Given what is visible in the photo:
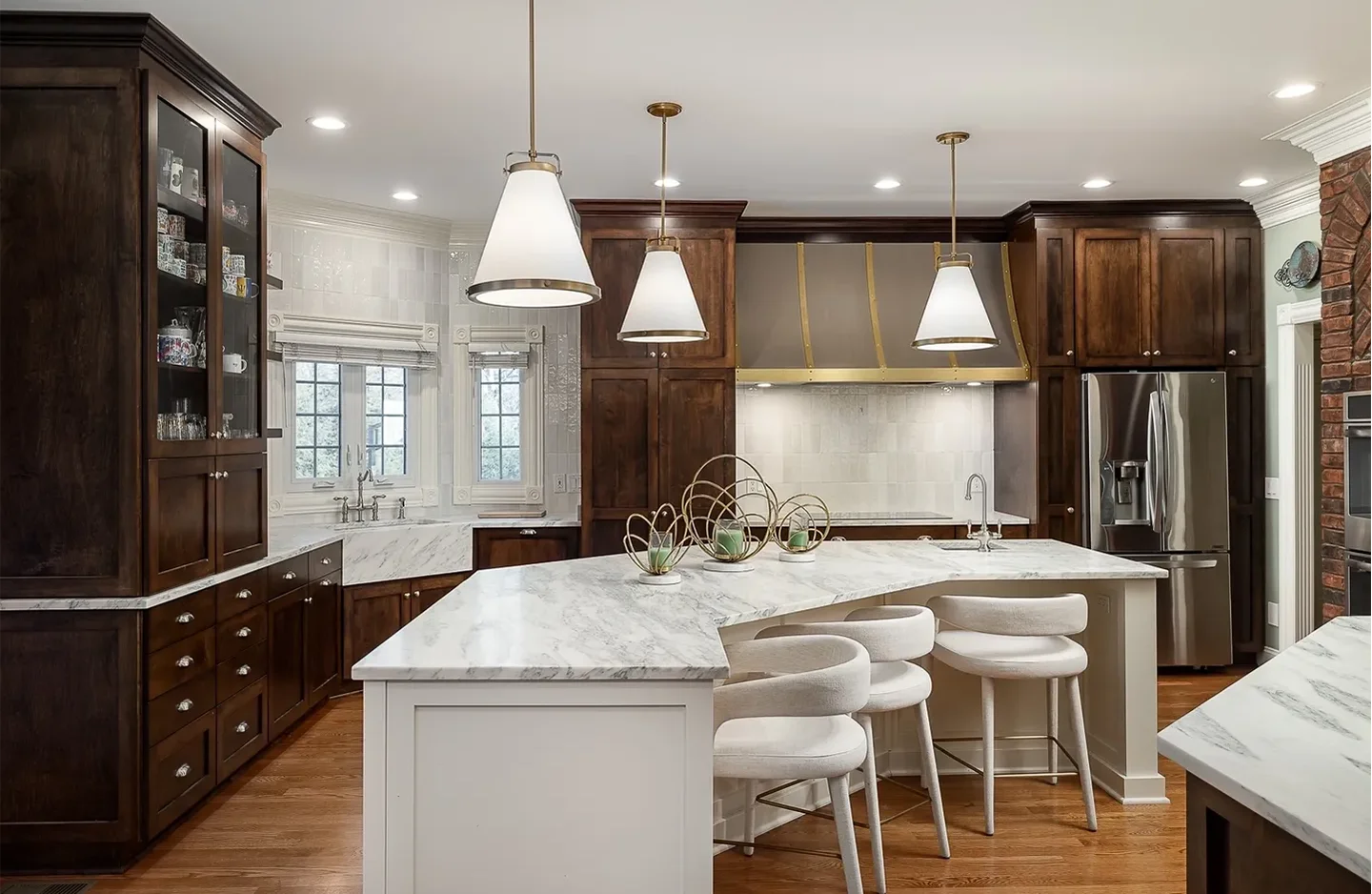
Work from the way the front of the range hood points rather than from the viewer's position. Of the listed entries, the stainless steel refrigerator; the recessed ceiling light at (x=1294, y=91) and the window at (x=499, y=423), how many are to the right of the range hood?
1

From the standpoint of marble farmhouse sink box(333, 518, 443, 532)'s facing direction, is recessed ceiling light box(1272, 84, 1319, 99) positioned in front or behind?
in front

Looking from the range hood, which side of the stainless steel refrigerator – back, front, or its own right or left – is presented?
right

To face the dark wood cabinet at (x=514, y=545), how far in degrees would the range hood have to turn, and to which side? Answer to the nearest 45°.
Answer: approximately 90° to its right

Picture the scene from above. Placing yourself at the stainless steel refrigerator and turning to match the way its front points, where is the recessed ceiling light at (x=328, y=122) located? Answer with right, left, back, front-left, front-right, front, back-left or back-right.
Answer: front-right

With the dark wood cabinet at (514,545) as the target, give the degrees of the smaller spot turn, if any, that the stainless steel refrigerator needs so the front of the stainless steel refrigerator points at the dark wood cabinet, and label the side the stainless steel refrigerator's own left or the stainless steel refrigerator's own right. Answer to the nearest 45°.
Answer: approximately 45° to the stainless steel refrigerator's own right

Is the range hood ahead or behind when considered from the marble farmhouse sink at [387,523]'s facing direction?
ahead

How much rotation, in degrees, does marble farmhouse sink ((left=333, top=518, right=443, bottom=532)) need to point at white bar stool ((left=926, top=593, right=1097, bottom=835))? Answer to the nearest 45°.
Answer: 0° — it already faces it

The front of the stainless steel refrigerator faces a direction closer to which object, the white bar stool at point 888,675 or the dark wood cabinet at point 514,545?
the white bar stool

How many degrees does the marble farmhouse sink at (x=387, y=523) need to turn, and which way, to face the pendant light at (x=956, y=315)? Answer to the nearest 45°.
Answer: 0° — it already faces it

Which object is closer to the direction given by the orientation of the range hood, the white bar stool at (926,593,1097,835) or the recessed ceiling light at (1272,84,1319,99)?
the white bar stool
